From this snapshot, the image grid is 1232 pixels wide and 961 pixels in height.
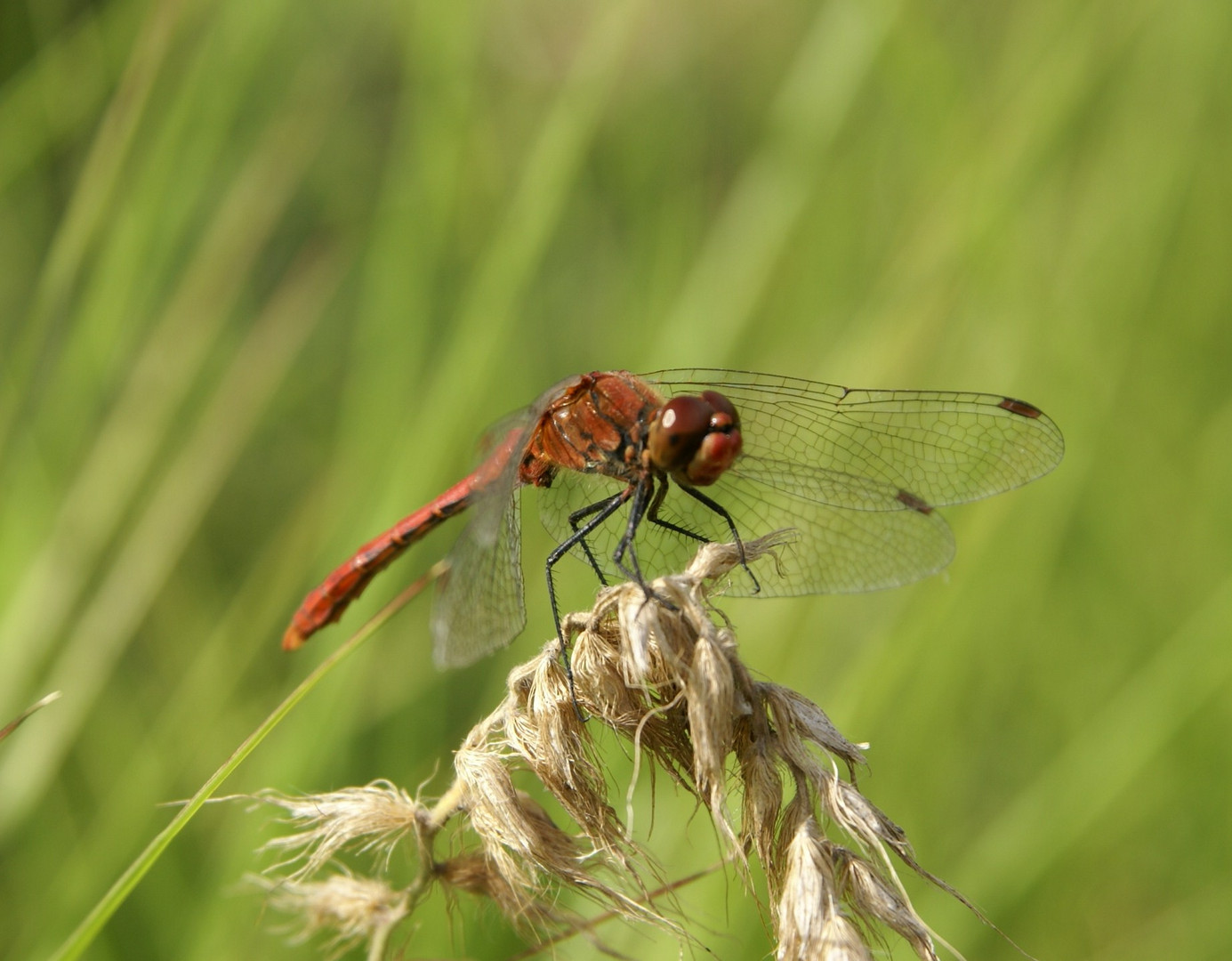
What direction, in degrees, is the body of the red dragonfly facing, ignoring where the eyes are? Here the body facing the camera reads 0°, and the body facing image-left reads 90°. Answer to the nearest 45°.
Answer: approximately 315°
